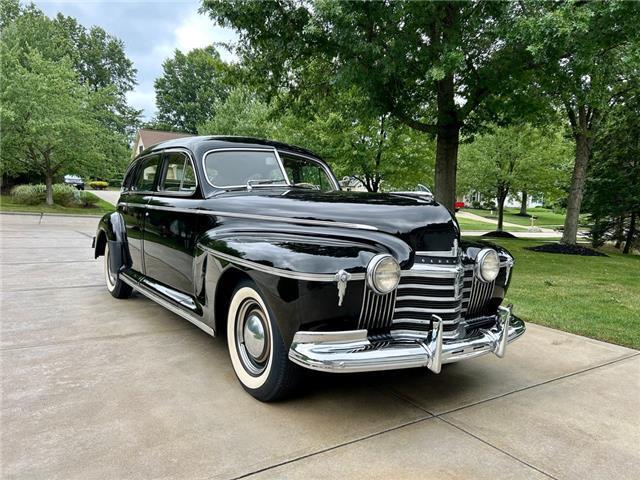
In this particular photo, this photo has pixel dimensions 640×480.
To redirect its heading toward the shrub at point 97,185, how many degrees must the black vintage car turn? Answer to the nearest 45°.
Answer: approximately 180°

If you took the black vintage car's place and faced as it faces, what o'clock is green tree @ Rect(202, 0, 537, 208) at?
The green tree is roughly at 8 o'clock from the black vintage car.

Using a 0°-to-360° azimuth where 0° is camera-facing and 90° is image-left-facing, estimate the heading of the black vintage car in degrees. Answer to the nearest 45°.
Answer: approximately 315°

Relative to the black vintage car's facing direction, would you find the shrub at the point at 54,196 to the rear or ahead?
to the rear

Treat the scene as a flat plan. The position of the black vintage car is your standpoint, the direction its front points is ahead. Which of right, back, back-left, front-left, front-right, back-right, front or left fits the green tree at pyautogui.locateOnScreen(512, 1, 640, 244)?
left

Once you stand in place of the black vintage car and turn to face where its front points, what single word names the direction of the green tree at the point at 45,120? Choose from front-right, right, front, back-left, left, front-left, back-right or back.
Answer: back

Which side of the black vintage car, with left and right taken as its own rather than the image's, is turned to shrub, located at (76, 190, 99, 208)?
back

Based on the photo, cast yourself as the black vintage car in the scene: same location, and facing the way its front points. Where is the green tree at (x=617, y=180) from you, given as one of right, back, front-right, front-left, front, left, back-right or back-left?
left

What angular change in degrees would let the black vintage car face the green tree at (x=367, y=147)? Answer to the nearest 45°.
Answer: approximately 135° to its left

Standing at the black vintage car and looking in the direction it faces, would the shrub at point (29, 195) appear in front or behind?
behind
